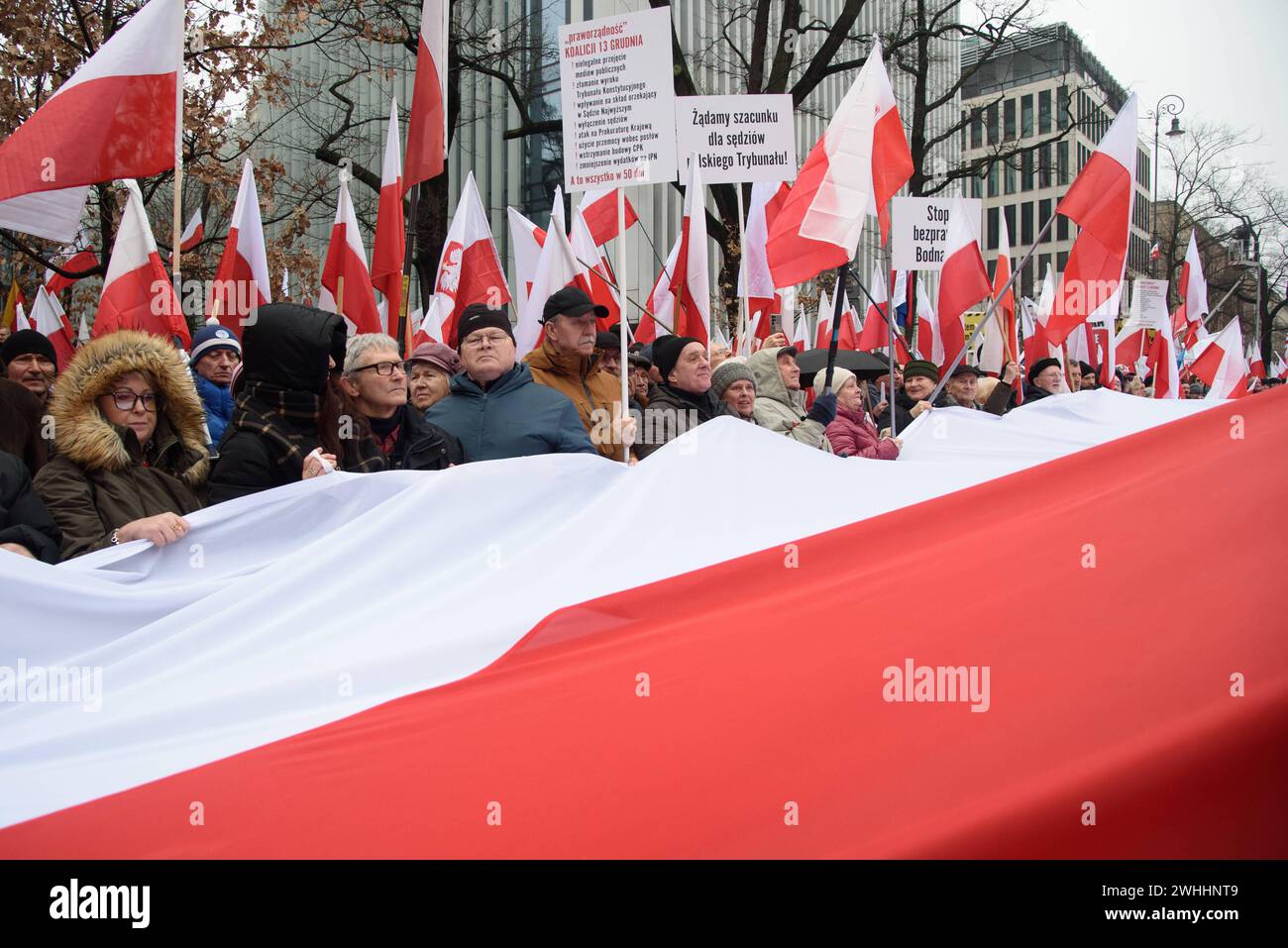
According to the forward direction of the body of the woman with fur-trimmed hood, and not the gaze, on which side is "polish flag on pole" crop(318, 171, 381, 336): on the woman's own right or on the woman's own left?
on the woman's own left

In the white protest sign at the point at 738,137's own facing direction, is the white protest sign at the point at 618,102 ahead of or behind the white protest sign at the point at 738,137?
ahead

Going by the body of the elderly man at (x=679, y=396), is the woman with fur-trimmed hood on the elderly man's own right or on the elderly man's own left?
on the elderly man's own right
